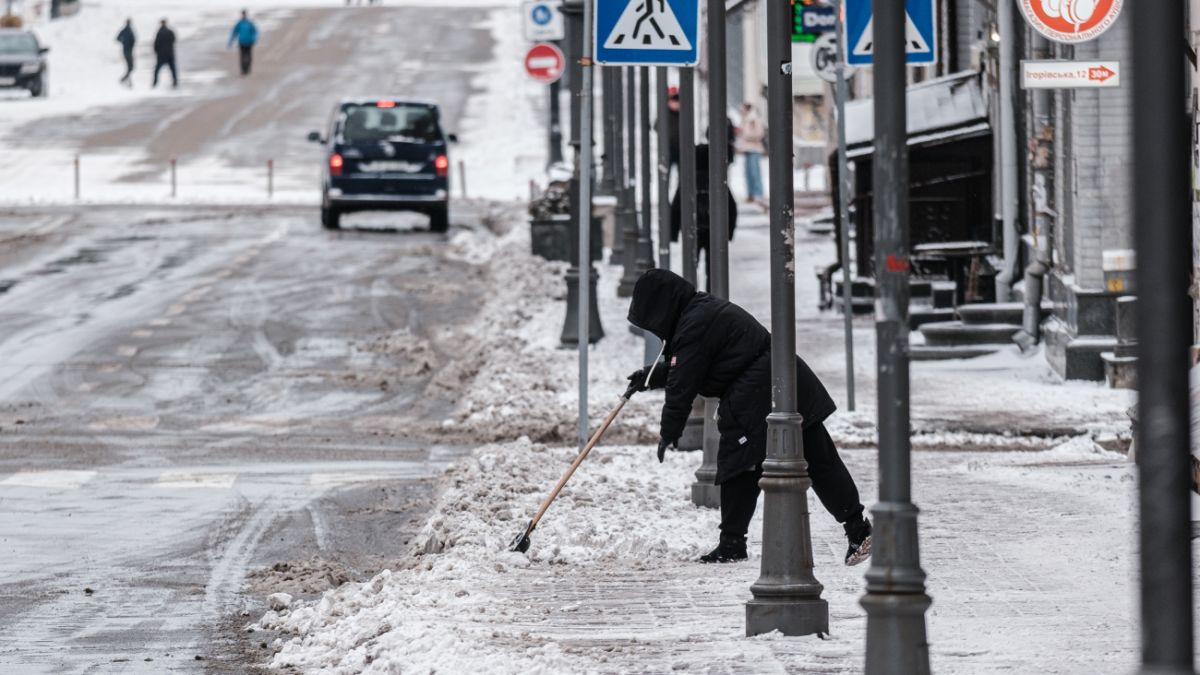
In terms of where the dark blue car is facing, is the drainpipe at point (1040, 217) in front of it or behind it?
behind

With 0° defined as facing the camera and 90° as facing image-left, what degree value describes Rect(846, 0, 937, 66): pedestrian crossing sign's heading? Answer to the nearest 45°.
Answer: approximately 0°

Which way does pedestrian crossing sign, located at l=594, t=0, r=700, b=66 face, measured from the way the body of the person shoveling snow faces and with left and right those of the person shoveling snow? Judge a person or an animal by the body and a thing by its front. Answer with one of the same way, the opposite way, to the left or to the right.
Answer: to the left

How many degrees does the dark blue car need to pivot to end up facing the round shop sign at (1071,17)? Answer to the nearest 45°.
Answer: approximately 180°

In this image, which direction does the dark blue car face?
away from the camera

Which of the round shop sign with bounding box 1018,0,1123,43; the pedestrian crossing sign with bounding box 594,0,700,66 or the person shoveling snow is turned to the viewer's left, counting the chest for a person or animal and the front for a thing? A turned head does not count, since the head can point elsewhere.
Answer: the person shoveling snow

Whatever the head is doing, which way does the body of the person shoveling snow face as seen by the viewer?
to the viewer's left

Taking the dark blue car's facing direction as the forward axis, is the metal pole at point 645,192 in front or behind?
behind
